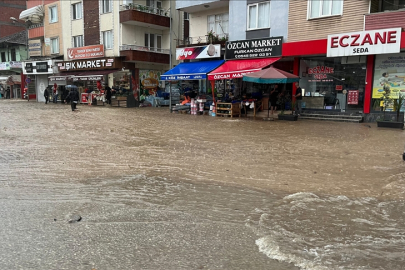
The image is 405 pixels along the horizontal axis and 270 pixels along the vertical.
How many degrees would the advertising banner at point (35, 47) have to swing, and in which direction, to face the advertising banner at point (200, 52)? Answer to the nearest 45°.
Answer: approximately 45° to its left

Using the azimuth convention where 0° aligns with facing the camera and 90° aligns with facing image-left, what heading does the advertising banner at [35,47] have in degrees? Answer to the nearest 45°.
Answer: approximately 0°

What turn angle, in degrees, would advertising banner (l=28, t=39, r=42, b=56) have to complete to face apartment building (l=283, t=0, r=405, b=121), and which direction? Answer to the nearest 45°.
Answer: approximately 45° to its left

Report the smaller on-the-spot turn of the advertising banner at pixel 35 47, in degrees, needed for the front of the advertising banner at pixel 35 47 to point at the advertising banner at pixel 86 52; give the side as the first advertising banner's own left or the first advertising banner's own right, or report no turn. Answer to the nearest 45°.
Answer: approximately 45° to the first advertising banner's own left
